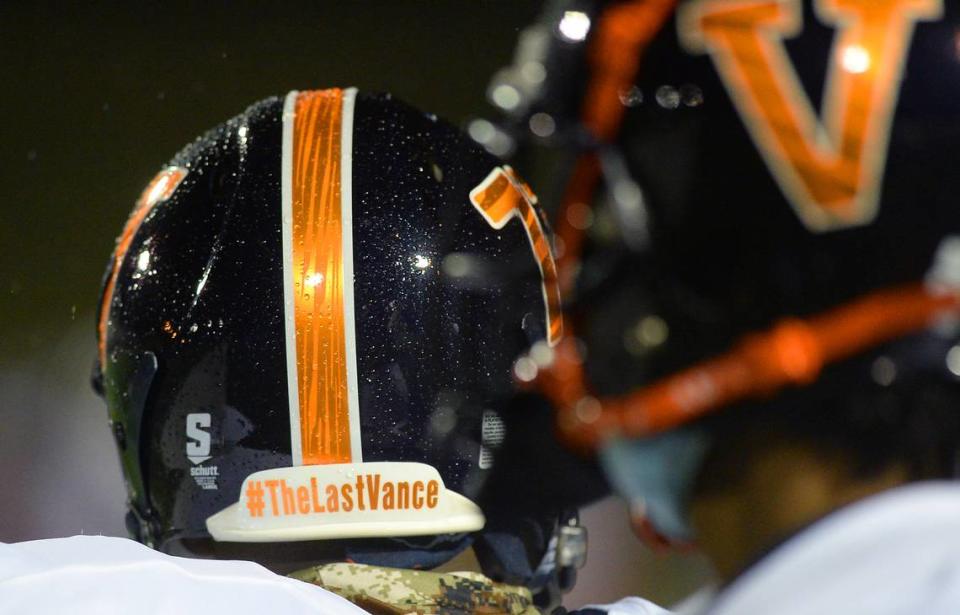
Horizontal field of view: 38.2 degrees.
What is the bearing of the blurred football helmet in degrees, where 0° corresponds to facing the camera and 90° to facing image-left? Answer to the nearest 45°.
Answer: approximately 90°
